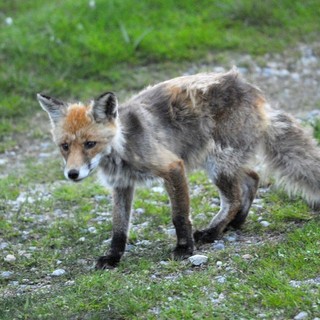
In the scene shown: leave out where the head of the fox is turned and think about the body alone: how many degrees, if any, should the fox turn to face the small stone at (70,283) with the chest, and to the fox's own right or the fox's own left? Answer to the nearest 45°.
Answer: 0° — it already faces it

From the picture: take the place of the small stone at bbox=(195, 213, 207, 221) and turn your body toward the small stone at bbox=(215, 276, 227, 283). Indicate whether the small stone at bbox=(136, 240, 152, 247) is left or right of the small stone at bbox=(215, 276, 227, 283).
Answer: right

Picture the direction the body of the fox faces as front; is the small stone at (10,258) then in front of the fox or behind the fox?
in front

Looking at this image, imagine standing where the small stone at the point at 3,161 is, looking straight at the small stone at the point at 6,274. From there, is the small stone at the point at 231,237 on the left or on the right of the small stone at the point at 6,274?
left

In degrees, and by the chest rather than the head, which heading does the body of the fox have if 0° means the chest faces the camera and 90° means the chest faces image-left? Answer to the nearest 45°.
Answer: approximately 45°

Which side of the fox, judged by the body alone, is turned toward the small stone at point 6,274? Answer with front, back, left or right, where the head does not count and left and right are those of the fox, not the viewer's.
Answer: front

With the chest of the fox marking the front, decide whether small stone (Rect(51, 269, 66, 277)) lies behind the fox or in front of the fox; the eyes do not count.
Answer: in front
